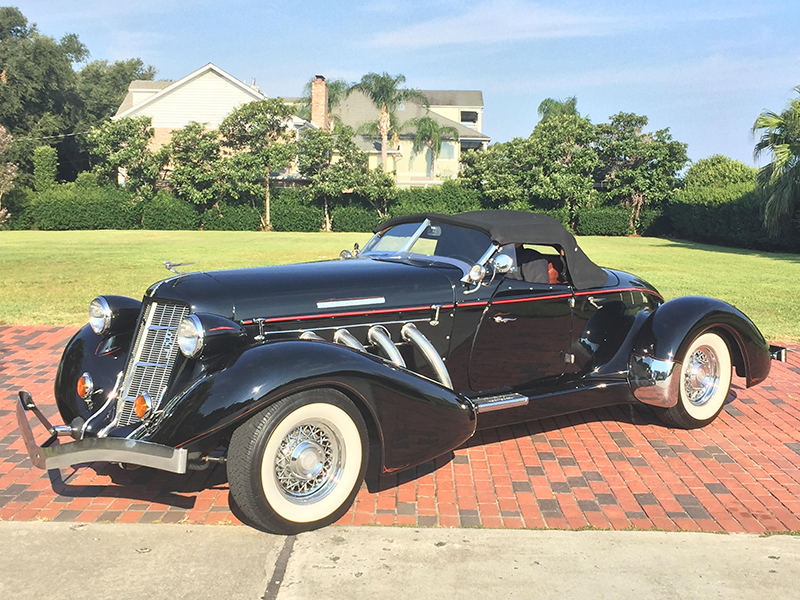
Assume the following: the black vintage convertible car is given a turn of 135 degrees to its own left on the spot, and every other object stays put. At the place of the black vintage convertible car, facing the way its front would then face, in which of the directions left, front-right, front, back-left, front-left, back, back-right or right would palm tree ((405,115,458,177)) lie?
left

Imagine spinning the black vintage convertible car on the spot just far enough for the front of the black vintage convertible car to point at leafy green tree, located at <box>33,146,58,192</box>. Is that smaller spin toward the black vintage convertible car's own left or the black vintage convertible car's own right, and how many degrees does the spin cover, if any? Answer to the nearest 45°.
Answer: approximately 90° to the black vintage convertible car's own right

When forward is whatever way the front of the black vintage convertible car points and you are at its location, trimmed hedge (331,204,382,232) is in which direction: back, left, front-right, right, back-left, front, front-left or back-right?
back-right

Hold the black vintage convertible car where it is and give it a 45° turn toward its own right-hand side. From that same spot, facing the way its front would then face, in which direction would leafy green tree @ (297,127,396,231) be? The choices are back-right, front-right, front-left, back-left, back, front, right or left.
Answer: right

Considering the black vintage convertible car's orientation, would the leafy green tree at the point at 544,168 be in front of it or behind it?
behind

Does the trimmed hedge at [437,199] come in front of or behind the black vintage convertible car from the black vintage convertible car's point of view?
behind

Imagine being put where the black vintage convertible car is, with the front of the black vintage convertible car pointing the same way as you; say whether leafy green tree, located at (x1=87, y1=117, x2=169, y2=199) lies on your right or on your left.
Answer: on your right

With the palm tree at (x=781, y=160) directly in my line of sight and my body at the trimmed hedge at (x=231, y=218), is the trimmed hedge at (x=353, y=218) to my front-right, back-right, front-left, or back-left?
front-left

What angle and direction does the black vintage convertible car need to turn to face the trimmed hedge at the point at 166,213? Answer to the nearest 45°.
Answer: approximately 135° to its right

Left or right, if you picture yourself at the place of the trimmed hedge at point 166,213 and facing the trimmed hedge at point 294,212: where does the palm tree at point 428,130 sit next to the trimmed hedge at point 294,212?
left

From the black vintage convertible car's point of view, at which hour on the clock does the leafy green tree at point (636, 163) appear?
The leafy green tree is roughly at 5 o'clock from the black vintage convertible car.

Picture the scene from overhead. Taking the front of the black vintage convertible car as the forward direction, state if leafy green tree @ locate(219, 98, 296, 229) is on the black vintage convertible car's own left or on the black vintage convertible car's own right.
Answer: on the black vintage convertible car's own right

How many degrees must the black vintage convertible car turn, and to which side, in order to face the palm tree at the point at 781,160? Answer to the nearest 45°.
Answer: approximately 180°

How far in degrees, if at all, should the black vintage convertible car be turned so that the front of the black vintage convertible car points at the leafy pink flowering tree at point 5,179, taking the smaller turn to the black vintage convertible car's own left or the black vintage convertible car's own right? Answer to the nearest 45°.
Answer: approximately 90° to the black vintage convertible car's own right
